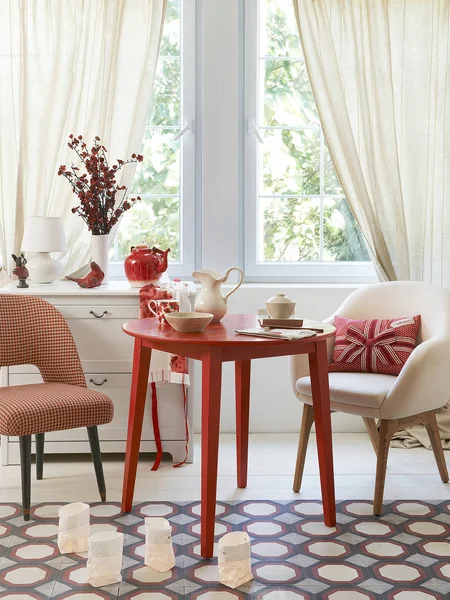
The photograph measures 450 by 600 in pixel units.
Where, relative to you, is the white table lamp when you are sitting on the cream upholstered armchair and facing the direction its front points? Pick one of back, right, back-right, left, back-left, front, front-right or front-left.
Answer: front-right

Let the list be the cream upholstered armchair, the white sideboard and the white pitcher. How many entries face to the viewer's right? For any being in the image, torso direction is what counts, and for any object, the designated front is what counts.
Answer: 0

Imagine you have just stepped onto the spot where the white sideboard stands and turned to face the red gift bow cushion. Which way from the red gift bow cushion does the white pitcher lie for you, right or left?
right

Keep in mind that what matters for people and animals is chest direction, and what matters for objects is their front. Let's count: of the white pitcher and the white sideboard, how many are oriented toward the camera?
1

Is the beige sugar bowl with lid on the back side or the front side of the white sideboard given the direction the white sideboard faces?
on the front side

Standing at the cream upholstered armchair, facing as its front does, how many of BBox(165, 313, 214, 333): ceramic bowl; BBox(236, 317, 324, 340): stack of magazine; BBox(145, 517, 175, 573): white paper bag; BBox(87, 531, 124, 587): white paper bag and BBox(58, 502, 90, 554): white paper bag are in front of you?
5

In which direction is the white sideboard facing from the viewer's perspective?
toward the camera

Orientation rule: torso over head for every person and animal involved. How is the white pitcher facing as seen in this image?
to the viewer's left

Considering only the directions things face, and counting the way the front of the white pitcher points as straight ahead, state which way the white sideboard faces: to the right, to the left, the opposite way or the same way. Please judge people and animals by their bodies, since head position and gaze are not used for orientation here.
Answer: to the left

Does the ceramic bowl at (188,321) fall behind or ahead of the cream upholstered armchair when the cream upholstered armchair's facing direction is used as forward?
ahead

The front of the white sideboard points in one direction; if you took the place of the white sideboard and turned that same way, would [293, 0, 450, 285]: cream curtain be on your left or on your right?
on your left

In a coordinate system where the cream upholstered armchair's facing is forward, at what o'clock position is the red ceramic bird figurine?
The red ceramic bird figurine is roughly at 2 o'clock from the cream upholstered armchair.
